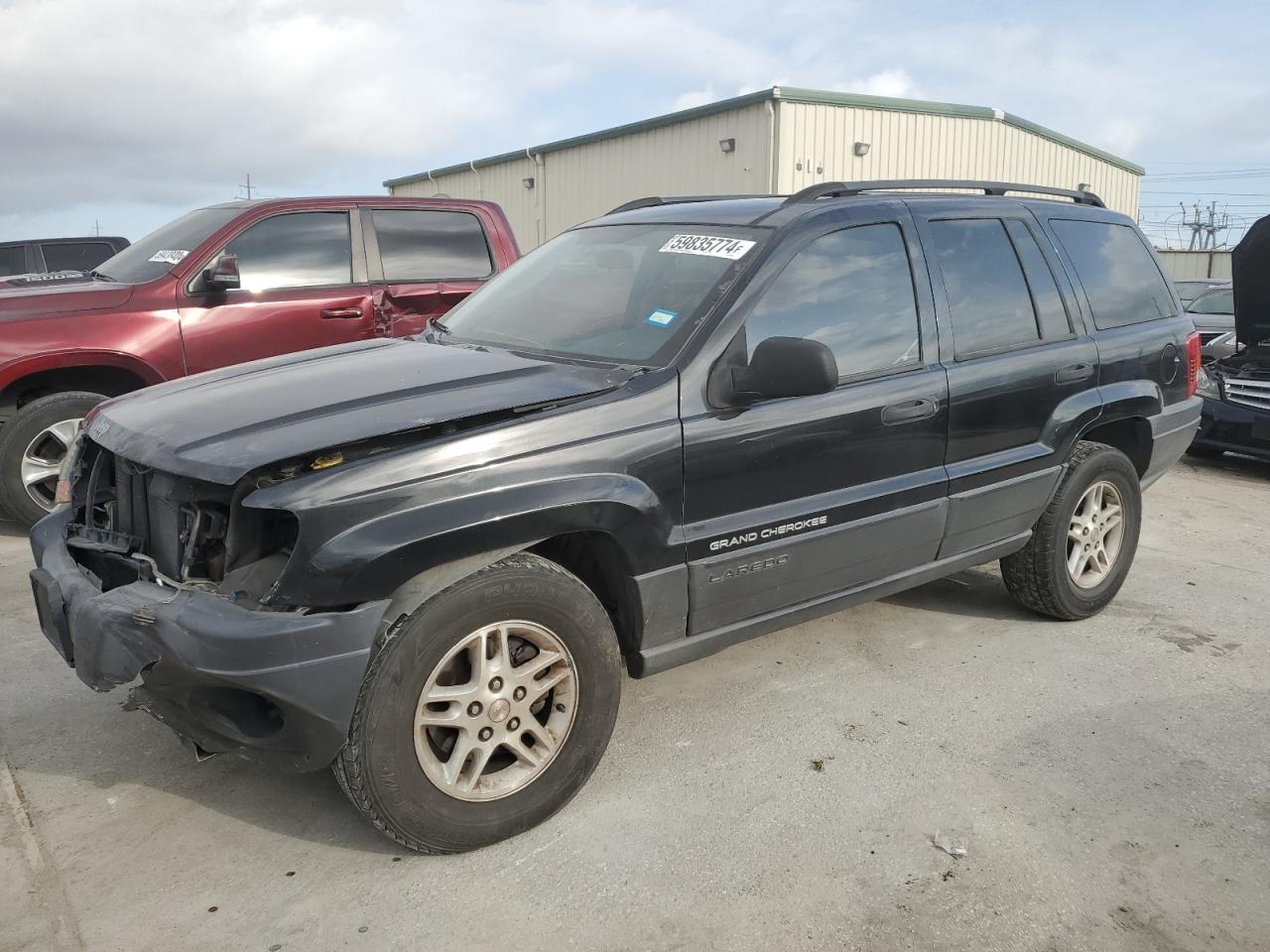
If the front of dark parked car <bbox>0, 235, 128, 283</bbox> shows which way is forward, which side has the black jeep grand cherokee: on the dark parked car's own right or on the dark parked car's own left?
on the dark parked car's own left

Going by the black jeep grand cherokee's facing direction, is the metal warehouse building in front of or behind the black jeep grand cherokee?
behind

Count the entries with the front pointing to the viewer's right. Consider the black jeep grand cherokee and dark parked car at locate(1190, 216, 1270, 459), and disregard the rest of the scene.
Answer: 0

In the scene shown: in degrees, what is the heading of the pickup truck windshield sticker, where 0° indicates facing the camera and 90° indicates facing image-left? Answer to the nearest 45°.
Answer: approximately 45°

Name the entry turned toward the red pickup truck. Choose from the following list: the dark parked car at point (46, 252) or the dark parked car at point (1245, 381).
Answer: the dark parked car at point (1245, 381)

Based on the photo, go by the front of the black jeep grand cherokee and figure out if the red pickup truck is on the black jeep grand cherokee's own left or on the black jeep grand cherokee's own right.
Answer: on the black jeep grand cherokee's own right

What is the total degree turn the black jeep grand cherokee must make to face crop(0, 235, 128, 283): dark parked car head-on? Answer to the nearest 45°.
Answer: approximately 90° to its right

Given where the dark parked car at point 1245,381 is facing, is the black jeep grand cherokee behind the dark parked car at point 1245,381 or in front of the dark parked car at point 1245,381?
in front

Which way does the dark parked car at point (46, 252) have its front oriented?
to the viewer's left

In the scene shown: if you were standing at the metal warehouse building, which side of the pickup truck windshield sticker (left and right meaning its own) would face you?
back

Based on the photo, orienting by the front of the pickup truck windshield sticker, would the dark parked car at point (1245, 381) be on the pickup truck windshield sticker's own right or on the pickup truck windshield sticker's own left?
on the pickup truck windshield sticker's own left
